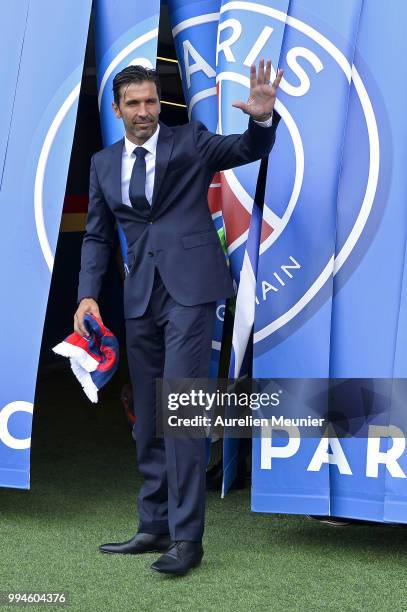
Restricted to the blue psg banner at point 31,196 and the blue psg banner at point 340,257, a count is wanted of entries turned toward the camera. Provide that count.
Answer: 2

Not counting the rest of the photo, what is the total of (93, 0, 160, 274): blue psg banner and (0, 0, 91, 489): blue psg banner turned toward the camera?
2

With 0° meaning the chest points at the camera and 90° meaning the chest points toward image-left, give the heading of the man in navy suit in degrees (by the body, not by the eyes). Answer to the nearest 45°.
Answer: approximately 45°

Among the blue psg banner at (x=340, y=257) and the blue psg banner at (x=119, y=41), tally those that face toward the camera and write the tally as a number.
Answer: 2

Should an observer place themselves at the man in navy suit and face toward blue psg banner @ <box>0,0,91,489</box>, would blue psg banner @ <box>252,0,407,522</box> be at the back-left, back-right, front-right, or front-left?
back-right

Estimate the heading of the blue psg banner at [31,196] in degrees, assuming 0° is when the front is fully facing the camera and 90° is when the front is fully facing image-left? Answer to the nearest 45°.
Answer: approximately 0°

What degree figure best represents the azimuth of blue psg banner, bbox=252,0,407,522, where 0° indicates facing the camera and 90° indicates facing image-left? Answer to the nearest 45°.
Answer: approximately 0°
